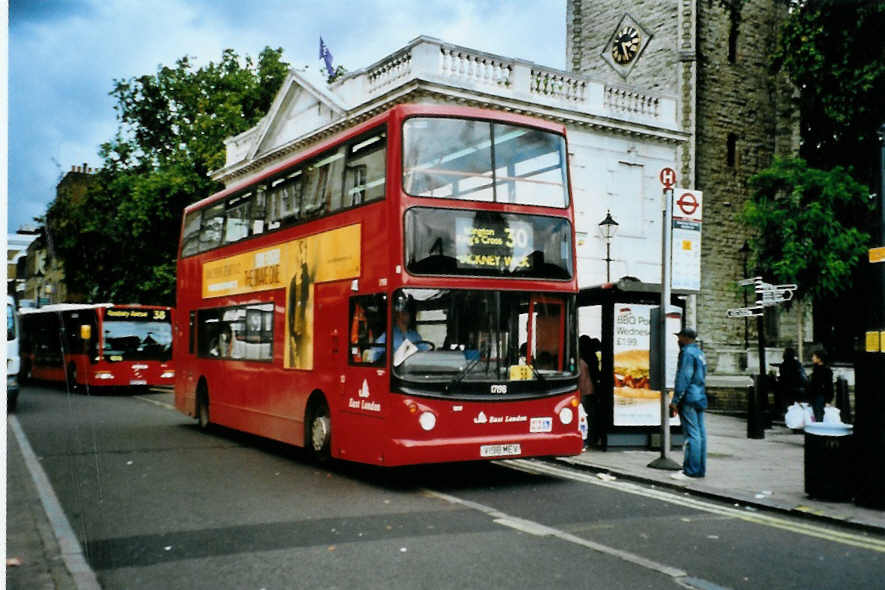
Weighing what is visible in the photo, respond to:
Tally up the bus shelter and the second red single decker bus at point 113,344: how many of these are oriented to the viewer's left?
1

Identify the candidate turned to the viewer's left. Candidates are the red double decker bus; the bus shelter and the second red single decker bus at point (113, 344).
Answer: the bus shelter

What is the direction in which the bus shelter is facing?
to the viewer's left

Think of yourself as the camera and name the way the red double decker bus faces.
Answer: facing the viewer and to the right of the viewer

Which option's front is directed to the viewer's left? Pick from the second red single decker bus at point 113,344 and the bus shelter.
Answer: the bus shelter

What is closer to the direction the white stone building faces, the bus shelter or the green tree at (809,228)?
the bus shelter

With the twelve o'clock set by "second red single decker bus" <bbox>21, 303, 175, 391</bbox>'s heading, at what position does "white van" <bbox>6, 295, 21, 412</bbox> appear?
The white van is roughly at 2 o'clock from the second red single decker bus.

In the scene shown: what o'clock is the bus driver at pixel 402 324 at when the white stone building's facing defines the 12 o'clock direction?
The bus driver is roughly at 11 o'clock from the white stone building.

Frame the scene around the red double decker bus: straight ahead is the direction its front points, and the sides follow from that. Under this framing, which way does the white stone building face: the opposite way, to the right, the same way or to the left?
to the right

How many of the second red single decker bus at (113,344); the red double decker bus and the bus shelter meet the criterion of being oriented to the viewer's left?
1

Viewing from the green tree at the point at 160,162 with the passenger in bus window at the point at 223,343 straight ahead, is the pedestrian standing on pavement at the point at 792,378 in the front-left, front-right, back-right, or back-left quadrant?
front-left
